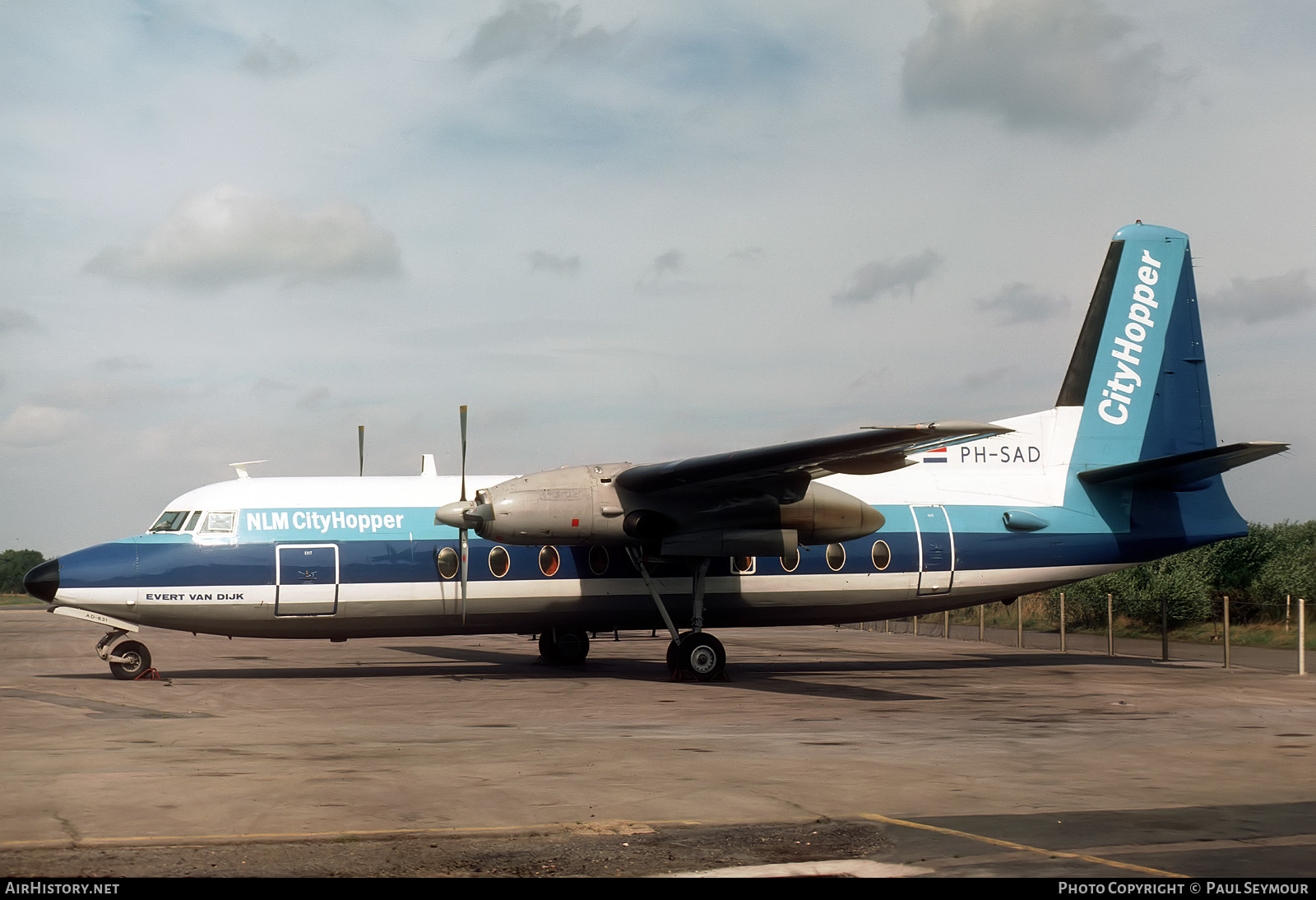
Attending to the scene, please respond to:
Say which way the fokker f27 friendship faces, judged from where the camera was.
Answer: facing to the left of the viewer
